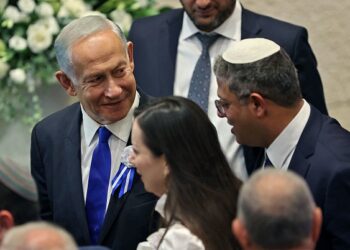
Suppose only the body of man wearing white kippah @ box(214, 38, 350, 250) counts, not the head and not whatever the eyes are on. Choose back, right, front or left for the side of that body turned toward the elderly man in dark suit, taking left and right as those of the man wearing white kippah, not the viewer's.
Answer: front

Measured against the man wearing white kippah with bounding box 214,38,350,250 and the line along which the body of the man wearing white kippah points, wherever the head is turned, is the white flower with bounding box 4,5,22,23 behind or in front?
in front

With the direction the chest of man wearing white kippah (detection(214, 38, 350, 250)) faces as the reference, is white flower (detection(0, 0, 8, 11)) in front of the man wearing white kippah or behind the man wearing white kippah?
in front

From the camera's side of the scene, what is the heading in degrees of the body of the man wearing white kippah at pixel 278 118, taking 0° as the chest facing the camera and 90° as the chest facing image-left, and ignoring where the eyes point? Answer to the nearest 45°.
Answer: approximately 90°

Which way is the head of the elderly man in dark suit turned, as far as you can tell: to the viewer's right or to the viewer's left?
to the viewer's right

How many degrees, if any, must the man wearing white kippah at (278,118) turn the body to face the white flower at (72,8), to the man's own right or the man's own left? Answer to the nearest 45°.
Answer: approximately 45° to the man's own right
